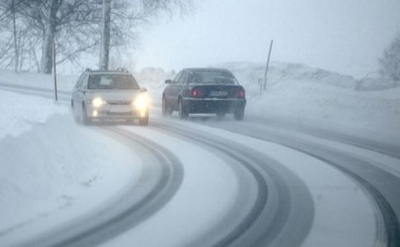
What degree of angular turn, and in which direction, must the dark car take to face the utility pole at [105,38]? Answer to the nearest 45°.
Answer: approximately 45° to its left

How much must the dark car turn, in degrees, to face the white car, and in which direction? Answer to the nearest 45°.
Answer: approximately 135° to its left

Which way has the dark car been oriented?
away from the camera

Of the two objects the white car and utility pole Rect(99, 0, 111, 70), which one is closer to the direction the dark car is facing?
the utility pole
